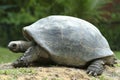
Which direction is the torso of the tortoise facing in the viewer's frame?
to the viewer's left
